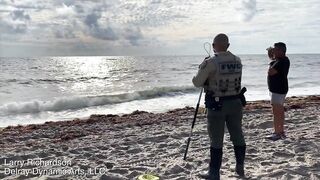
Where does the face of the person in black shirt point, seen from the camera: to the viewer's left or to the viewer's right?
to the viewer's left

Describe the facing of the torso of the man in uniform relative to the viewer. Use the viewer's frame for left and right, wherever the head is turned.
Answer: facing away from the viewer and to the left of the viewer

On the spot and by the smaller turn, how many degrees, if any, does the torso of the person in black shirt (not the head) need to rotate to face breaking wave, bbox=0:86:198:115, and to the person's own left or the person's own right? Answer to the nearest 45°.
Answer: approximately 45° to the person's own right

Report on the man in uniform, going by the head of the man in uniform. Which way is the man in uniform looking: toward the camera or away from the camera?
away from the camera

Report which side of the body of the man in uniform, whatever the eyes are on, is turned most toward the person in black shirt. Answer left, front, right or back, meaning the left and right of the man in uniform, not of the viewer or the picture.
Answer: right

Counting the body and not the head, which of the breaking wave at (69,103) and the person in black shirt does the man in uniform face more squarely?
the breaking wave

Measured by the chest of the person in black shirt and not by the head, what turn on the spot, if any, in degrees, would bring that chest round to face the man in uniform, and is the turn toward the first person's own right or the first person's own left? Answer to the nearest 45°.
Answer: approximately 90° to the first person's own left

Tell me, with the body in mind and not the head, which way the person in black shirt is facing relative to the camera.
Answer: to the viewer's left

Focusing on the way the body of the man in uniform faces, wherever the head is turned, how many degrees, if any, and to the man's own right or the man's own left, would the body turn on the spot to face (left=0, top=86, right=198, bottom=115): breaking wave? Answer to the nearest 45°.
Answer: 0° — they already face it
